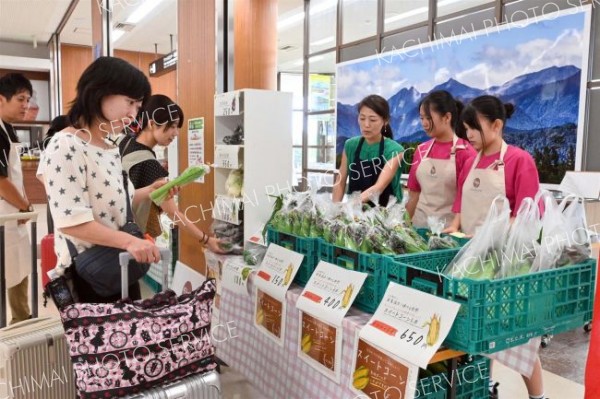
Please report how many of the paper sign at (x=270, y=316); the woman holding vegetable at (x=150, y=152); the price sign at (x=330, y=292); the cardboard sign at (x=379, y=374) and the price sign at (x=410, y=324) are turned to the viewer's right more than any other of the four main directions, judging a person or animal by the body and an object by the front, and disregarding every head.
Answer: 1

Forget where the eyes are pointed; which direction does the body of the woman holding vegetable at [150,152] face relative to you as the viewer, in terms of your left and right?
facing to the right of the viewer

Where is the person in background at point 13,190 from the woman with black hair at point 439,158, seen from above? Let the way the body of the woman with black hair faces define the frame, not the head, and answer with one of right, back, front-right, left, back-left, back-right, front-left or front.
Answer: front-right

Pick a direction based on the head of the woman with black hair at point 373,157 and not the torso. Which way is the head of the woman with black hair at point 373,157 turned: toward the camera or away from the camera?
toward the camera

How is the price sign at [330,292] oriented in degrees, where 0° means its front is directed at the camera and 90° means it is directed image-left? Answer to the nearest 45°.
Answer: approximately 45°

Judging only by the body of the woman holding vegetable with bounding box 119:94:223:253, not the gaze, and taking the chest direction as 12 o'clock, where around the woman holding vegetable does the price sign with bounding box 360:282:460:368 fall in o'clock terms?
The price sign is roughly at 2 o'clock from the woman holding vegetable.

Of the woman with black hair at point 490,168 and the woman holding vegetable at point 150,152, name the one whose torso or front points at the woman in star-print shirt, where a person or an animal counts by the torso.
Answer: the woman with black hair

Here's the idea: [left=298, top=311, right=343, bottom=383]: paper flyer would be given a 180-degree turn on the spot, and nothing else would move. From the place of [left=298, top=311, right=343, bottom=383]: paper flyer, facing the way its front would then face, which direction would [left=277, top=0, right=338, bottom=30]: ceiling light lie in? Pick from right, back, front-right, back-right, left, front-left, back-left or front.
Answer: front-left

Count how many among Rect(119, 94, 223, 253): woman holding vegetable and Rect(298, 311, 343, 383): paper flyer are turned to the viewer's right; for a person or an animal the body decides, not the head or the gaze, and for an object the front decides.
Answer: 1

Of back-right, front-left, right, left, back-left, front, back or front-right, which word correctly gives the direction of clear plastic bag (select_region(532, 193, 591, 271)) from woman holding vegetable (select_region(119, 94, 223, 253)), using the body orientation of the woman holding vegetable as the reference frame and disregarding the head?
front-right

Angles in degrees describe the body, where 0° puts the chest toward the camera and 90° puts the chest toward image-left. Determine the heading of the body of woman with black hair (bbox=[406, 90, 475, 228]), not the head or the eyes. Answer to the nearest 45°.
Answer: approximately 45°

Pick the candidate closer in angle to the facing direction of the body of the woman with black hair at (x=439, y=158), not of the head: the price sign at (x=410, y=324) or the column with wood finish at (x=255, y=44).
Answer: the price sign

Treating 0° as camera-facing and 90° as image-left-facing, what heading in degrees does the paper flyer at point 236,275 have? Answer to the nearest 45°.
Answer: approximately 45°

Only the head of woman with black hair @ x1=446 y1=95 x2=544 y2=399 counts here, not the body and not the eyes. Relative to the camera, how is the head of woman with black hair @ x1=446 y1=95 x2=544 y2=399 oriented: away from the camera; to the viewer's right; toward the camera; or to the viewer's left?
to the viewer's left

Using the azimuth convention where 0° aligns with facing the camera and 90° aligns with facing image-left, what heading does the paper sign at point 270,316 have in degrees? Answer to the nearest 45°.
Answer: approximately 45°
